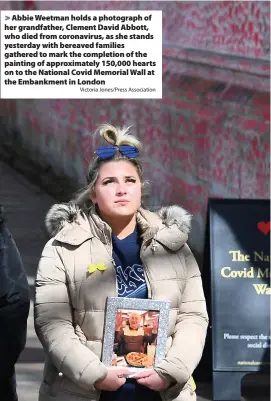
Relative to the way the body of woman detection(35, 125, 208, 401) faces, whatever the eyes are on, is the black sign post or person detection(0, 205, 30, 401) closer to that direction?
the person

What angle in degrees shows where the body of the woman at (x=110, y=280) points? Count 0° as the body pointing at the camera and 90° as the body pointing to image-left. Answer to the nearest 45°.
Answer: approximately 0°

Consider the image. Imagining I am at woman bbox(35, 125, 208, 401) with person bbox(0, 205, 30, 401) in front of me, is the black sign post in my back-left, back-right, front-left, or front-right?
back-right

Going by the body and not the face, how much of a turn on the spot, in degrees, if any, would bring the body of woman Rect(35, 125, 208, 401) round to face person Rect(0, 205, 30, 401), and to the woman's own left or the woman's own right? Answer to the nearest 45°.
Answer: approximately 45° to the woman's own right

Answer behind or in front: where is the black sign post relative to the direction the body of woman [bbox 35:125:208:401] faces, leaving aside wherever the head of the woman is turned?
behind

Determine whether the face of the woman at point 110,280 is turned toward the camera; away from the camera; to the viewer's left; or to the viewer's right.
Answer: toward the camera

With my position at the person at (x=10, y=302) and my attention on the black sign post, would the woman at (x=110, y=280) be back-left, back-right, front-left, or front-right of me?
front-right
